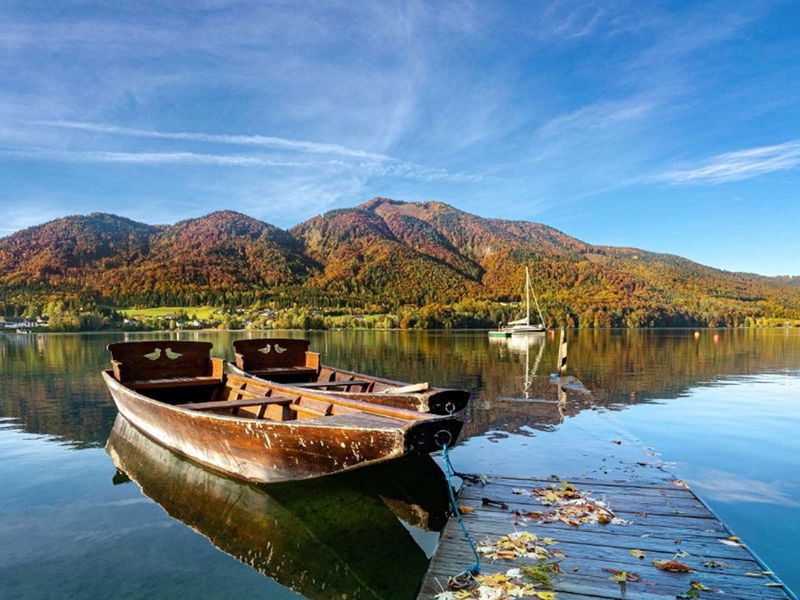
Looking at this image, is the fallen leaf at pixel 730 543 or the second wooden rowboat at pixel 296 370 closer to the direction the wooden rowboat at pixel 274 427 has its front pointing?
the fallen leaf

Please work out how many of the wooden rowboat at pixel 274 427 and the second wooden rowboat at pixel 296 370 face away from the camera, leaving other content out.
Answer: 0

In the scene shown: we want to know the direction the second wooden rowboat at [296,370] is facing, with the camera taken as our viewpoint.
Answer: facing the viewer and to the right of the viewer

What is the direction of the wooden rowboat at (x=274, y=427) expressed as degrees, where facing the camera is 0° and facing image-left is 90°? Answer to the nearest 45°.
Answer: approximately 315°

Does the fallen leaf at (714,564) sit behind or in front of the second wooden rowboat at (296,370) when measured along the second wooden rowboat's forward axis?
in front

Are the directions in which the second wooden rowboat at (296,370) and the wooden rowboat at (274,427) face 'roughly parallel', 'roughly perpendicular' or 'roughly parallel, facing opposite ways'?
roughly parallel

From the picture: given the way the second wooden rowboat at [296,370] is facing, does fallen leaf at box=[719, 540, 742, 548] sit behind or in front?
in front

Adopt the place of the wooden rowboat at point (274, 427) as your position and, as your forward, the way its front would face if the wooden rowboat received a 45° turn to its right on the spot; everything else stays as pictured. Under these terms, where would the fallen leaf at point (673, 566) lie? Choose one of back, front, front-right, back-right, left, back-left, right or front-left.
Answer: front-left

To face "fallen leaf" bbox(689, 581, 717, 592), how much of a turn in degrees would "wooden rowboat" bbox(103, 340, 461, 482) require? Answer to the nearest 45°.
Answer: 0° — it already faces it

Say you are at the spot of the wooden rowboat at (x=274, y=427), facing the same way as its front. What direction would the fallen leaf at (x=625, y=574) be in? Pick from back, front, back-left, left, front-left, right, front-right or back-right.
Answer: front
